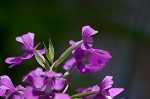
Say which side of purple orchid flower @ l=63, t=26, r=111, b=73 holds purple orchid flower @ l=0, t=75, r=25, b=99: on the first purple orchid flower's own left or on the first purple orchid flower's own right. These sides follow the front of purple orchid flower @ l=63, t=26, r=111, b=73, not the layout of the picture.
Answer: on the first purple orchid flower's own right

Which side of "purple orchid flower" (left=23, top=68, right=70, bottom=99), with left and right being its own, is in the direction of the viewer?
front

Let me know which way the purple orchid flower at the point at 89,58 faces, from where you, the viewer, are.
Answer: facing the viewer and to the right of the viewer

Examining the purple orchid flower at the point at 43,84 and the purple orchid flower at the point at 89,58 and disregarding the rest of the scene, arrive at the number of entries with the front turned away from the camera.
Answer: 0

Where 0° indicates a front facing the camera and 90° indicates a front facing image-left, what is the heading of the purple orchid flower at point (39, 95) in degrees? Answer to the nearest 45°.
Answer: approximately 0°

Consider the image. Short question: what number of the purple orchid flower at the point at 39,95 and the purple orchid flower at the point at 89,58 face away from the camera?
0
